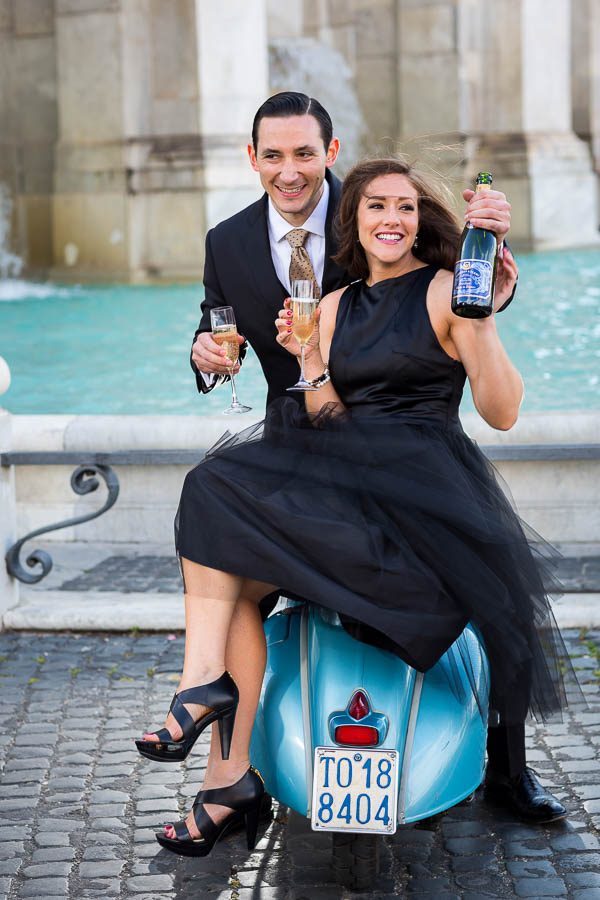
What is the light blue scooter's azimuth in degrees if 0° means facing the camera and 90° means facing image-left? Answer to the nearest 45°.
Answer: approximately 180°

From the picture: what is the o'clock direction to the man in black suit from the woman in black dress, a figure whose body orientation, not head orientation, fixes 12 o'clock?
The man in black suit is roughly at 4 o'clock from the woman in black dress.

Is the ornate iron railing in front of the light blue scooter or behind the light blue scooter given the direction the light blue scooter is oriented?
in front

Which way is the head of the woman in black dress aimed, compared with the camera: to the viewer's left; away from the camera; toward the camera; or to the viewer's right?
toward the camera

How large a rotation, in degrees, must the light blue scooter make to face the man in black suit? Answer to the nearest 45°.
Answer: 0° — it already faces them
